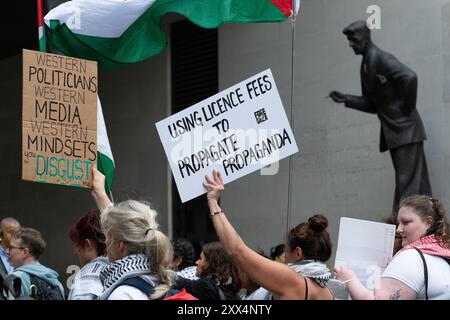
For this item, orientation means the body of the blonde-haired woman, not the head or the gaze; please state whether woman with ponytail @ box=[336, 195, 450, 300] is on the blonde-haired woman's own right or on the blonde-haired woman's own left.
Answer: on the blonde-haired woman's own right

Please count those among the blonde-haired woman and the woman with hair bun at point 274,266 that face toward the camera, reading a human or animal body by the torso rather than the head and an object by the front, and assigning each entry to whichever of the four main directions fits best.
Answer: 0

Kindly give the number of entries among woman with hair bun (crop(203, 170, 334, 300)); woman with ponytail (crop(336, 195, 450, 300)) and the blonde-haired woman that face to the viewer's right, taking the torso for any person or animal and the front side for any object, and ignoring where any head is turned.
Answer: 0

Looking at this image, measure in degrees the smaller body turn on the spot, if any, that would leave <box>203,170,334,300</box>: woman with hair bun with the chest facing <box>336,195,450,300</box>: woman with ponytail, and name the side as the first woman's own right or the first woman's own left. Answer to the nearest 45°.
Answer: approximately 135° to the first woman's own right

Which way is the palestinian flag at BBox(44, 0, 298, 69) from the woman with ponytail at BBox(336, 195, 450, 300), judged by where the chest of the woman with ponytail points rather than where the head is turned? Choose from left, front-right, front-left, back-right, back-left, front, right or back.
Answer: front-right

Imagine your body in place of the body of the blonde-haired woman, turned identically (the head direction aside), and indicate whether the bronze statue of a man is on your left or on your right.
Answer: on your right

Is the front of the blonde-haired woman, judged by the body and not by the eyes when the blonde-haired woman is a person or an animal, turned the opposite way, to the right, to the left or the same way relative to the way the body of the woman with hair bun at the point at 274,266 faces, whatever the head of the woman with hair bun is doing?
the same way

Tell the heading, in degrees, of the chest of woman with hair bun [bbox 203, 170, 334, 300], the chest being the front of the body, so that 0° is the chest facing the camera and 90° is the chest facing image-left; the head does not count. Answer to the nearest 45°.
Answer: approximately 135°

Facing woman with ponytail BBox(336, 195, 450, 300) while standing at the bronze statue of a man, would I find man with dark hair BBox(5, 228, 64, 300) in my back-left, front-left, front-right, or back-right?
front-right

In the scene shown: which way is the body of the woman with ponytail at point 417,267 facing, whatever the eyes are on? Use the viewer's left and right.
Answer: facing to the left of the viewer

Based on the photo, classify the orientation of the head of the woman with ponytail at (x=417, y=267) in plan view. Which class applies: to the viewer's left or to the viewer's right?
to the viewer's left

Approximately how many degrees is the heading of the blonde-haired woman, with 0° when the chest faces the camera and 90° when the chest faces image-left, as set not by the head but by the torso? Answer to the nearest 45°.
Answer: approximately 135°

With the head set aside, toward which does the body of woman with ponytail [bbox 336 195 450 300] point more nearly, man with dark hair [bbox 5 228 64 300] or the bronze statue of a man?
the man with dark hair

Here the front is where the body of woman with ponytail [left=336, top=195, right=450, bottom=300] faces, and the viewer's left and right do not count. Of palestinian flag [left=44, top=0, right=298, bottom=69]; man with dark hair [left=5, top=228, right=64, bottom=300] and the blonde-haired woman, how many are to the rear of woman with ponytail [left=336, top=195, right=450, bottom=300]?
0
